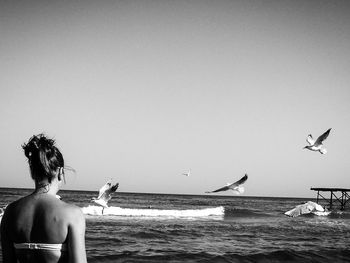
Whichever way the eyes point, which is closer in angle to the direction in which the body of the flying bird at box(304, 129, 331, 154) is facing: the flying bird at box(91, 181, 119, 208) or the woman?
the flying bird

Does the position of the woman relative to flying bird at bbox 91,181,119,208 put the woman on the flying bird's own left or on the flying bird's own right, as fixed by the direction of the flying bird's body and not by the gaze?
on the flying bird's own left

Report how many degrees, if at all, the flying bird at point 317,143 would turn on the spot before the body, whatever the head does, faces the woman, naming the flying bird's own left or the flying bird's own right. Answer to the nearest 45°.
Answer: approximately 90° to the flying bird's own left

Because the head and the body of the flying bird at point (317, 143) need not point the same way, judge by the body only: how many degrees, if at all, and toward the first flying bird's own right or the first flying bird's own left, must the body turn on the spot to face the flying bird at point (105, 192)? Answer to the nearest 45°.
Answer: approximately 45° to the first flying bird's own left

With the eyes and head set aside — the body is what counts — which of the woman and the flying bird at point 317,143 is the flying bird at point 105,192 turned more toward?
the woman

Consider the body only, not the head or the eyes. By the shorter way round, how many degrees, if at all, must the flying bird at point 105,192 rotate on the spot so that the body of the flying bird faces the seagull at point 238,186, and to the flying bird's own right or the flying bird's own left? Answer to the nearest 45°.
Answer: approximately 135° to the flying bird's own left

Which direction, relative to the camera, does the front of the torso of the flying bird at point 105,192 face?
to the viewer's left

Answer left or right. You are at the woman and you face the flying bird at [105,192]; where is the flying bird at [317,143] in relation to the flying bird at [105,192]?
right

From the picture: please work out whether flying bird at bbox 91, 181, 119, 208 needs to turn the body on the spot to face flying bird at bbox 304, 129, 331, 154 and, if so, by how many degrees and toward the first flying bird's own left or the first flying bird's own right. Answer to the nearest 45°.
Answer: approximately 180°

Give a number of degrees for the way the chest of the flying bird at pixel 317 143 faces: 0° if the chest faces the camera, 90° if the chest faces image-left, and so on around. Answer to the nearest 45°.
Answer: approximately 90°

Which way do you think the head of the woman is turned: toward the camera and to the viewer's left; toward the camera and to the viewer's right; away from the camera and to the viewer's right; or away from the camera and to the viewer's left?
away from the camera and to the viewer's right
